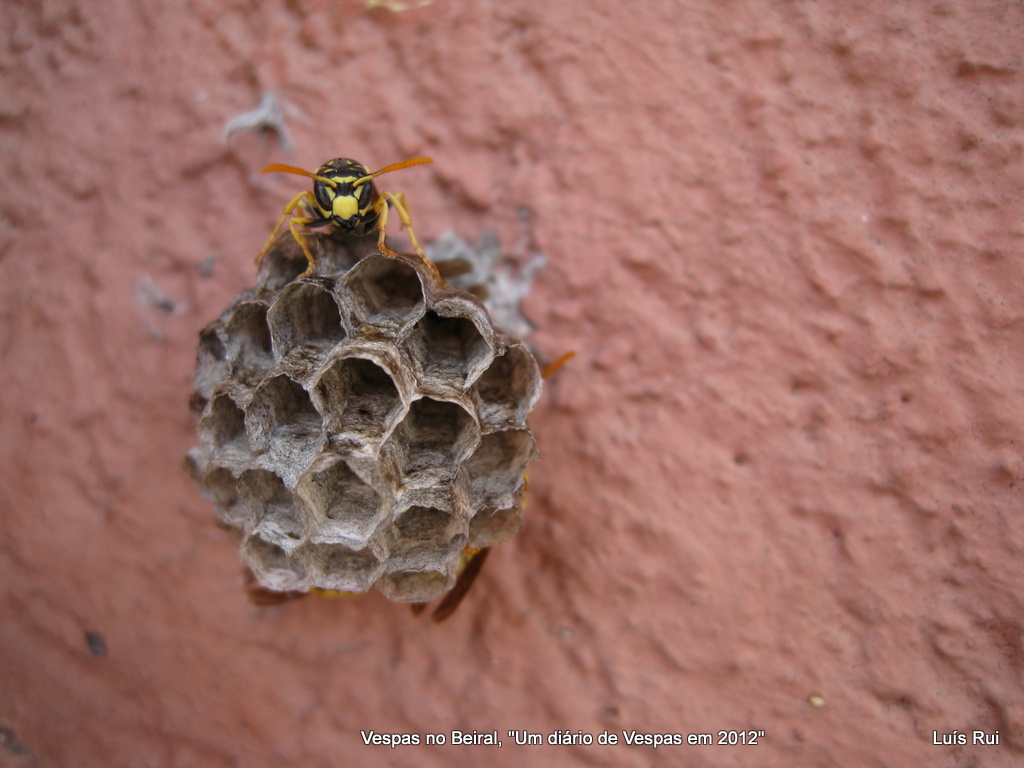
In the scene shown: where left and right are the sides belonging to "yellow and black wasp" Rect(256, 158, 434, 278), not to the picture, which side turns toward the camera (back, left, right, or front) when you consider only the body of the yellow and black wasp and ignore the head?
front
